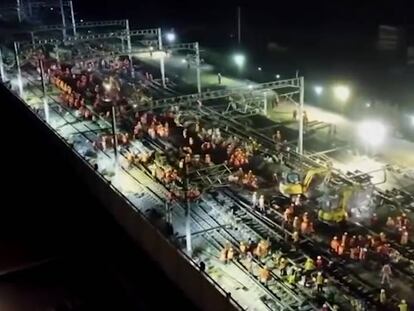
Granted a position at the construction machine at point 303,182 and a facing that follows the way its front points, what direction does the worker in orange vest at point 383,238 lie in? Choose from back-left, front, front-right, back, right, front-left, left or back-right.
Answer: front-right

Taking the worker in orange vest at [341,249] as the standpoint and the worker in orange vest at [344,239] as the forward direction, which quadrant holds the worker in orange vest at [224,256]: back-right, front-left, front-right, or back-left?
back-left

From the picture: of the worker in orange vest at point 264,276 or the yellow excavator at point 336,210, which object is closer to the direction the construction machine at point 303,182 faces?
the yellow excavator

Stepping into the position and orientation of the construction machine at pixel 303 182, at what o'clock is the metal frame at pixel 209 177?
The metal frame is roughly at 6 o'clock from the construction machine.

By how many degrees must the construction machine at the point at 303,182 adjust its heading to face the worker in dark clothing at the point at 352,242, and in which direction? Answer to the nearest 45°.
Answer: approximately 45° to its right

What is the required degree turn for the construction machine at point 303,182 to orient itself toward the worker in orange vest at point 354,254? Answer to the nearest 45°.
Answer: approximately 90° to its right

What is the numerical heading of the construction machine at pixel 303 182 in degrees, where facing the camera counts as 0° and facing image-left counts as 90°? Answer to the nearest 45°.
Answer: approximately 270°

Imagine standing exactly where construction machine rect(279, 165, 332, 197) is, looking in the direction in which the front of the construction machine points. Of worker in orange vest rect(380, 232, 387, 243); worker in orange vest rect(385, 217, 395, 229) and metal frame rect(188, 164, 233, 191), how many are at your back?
1
